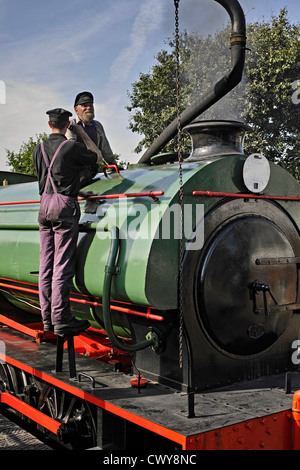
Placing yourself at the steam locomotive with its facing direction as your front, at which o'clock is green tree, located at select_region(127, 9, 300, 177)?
The green tree is roughly at 8 o'clock from the steam locomotive.

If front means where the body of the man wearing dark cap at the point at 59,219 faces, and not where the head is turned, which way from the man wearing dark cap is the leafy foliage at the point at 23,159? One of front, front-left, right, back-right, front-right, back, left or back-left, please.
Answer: front-left

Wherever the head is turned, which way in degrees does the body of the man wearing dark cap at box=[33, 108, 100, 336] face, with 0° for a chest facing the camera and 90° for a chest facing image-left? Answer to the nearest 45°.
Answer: approximately 225°

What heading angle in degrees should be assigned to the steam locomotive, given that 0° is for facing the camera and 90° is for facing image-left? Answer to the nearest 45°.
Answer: approximately 315°

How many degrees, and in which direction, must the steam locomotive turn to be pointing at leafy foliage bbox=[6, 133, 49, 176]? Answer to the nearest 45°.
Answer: approximately 135° to its left
